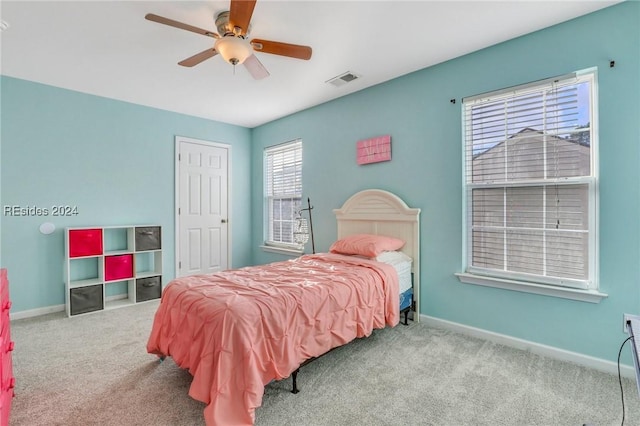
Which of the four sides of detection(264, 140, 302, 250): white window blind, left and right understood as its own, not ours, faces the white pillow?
left

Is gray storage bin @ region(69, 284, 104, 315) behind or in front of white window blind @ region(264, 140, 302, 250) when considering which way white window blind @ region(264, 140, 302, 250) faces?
in front

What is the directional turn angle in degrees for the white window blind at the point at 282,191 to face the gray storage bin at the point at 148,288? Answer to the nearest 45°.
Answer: approximately 45° to its right

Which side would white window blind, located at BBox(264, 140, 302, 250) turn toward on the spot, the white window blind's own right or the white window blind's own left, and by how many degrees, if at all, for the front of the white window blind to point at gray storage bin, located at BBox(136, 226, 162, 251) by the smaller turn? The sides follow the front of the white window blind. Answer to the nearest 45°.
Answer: approximately 45° to the white window blind's own right

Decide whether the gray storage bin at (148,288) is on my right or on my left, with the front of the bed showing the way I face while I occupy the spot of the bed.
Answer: on my right

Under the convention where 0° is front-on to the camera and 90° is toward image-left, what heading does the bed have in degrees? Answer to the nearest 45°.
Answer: approximately 45°

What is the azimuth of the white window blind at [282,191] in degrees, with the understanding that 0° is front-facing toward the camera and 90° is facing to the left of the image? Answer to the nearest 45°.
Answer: approximately 45°

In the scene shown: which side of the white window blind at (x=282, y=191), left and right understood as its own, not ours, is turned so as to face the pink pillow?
left

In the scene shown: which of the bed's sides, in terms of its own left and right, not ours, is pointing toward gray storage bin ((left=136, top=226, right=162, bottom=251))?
right

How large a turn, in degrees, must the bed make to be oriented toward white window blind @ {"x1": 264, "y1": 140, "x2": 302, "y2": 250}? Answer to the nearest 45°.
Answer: approximately 135° to its right

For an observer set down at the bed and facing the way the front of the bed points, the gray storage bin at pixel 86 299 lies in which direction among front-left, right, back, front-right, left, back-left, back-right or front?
right
